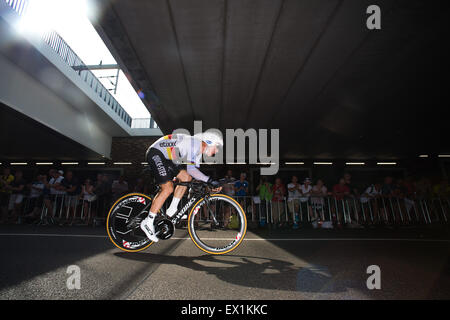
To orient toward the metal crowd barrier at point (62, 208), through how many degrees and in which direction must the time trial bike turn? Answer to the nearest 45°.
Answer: approximately 135° to its left

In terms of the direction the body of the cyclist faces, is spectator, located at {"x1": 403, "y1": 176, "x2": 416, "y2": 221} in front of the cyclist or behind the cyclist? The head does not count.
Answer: in front

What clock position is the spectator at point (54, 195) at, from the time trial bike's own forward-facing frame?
The spectator is roughly at 8 o'clock from the time trial bike.

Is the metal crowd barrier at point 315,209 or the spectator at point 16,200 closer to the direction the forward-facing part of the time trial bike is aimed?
the metal crowd barrier

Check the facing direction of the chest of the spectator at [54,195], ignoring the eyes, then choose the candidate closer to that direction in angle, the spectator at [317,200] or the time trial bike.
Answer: the time trial bike

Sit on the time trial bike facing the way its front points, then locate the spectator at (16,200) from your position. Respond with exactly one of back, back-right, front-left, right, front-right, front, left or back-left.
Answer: back-left

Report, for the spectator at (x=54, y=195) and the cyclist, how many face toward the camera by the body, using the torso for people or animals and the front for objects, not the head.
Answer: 1

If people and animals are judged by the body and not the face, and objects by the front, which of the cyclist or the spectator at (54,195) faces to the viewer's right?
the cyclist

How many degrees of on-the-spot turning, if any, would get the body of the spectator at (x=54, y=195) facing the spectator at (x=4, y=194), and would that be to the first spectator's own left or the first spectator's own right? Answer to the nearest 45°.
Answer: approximately 135° to the first spectator's own right

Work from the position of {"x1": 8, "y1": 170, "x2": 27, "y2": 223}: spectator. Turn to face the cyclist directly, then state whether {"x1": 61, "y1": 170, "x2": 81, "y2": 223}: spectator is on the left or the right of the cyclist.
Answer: left

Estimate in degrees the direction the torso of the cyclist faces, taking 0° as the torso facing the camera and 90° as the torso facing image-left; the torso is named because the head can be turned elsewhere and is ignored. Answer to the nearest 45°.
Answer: approximately 270°

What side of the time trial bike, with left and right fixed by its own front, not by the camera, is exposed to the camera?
right

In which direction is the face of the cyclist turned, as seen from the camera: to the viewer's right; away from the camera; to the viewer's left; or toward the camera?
to the viewer's right
